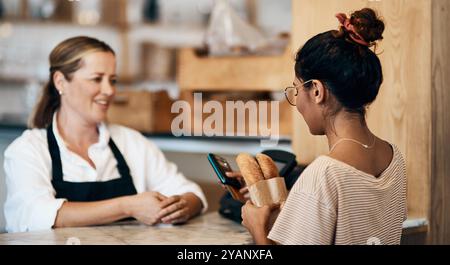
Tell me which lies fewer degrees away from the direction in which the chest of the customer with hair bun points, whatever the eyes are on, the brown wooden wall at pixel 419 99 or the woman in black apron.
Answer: the woman in black apron

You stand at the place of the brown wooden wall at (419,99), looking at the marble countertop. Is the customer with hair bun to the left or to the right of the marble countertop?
left

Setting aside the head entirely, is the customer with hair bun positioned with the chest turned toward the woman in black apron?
yes

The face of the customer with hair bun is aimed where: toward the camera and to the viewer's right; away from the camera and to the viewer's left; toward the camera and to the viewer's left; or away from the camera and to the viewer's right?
away from the camera and to the viewer's left

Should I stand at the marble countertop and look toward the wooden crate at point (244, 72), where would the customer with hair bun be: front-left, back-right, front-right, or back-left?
back-right

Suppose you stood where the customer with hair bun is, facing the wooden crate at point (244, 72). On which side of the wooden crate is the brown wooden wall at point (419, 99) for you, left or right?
right

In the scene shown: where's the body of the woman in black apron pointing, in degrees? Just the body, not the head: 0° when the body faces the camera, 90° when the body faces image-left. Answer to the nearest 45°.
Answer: approximately 315°

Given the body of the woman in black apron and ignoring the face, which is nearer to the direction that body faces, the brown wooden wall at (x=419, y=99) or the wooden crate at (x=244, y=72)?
the brown wooden wall

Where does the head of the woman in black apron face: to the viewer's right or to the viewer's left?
to the viewer's right

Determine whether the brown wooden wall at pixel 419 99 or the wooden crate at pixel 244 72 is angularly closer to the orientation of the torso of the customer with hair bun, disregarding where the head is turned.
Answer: the wooden crate

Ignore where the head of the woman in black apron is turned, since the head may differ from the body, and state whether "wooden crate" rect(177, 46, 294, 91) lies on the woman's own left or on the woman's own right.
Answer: on the woman's own left

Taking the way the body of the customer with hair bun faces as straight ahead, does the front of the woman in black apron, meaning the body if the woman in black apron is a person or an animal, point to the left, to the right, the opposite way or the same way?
the opposite way

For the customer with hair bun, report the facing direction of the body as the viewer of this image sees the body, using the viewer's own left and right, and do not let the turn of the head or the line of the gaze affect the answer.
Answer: facing away from the viewer and to the left of the viewer
